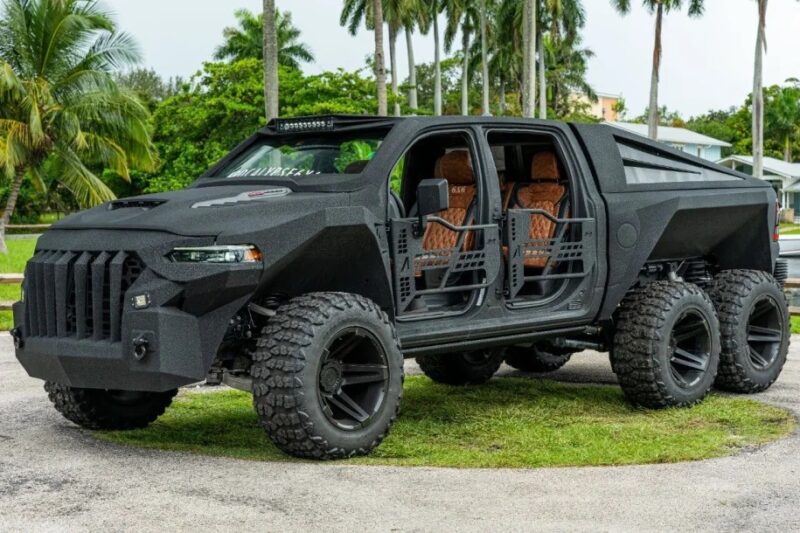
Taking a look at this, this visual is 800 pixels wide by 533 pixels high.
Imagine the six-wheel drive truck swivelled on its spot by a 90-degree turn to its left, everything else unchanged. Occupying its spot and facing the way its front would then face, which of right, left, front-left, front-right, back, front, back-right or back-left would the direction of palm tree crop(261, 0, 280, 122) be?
back-left

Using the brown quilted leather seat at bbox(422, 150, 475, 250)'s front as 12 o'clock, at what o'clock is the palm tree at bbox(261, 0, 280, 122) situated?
The palm tree is roughly at 4 o'clock from the brown quilted leather seat.

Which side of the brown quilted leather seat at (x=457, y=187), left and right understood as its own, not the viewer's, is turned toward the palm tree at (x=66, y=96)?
right

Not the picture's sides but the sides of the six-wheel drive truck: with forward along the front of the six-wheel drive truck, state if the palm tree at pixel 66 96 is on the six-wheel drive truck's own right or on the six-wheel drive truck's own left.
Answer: on the six-wheel drive truck's own right

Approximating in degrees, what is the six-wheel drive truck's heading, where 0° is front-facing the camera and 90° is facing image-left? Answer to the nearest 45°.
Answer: approximately 45°

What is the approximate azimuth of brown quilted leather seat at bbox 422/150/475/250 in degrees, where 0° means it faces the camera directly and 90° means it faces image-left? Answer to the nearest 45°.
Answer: approximately 45°
